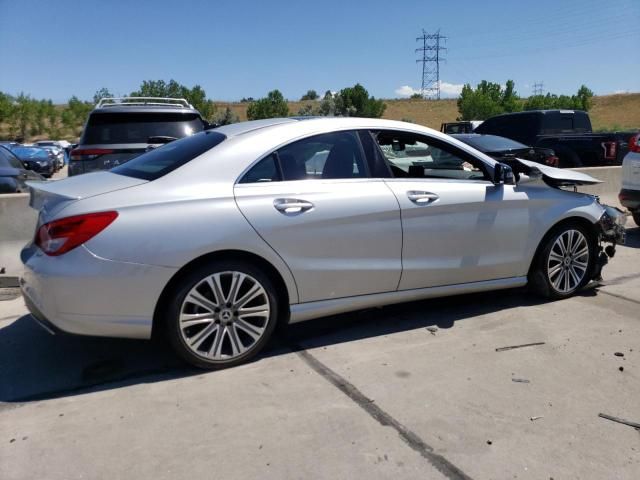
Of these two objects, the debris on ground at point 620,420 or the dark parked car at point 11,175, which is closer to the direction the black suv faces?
the dark parked car

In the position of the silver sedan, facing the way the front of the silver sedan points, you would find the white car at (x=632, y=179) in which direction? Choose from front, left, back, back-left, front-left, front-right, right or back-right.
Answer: front

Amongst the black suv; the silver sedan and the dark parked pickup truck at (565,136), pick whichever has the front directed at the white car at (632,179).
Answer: the silver sedan

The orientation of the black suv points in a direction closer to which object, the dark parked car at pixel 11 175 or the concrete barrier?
the dark parked car

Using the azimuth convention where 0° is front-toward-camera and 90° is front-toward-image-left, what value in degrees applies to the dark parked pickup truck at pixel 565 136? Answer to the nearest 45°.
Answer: approximately 135°

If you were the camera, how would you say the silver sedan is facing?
facing away from the viewer and to the right of the viewer

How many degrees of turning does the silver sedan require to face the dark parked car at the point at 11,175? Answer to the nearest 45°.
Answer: approximately 90° to its left

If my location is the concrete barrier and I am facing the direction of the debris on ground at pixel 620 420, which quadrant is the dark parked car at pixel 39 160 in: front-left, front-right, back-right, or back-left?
back-left

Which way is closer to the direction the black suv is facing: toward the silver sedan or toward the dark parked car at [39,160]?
the dark parked car

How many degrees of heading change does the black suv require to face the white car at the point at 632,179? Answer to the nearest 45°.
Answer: approximately 90° to its right

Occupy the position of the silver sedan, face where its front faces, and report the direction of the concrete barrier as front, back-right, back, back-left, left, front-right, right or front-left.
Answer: left

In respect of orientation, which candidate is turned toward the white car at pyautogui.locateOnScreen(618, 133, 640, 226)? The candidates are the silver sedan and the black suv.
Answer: the silver sedan

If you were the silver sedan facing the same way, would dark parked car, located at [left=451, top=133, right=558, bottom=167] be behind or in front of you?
in front

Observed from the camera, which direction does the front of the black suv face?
facing away from the viewer

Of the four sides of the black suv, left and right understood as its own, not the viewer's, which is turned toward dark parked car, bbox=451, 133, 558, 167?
right
